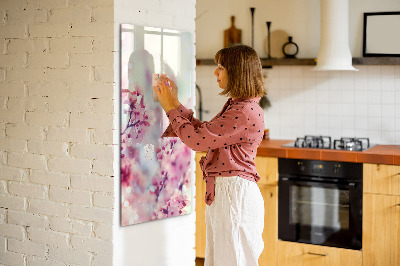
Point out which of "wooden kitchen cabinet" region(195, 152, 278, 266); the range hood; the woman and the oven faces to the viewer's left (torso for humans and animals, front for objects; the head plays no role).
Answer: the woman

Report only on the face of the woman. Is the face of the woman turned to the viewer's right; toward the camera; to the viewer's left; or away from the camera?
to the viewer's left

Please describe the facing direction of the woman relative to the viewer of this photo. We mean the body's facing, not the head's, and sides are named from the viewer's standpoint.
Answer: facing to the left of the viewer
